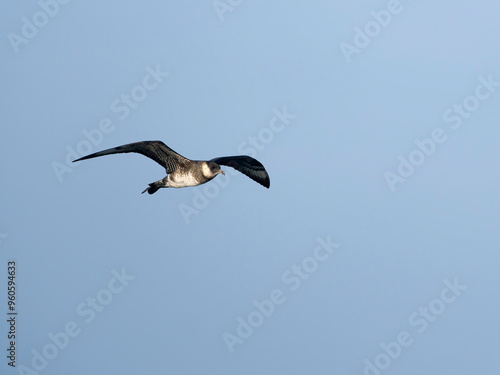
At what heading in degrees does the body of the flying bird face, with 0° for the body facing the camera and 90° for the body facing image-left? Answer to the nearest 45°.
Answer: approximately 315°
